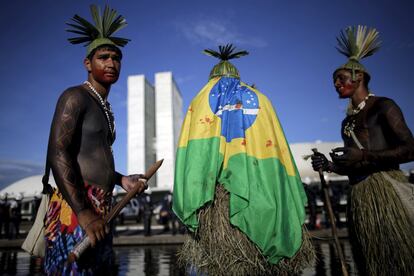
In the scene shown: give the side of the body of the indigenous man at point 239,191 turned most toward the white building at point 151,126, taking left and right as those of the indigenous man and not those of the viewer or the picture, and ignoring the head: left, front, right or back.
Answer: front

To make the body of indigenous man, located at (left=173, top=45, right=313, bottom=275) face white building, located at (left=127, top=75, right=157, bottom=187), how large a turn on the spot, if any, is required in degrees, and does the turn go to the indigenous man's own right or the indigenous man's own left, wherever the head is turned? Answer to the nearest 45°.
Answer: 0° — they already face it

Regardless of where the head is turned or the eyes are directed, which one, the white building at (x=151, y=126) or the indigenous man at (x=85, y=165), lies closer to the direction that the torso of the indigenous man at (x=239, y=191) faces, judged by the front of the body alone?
the white building

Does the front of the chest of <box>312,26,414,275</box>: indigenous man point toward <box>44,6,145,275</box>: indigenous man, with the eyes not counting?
yes

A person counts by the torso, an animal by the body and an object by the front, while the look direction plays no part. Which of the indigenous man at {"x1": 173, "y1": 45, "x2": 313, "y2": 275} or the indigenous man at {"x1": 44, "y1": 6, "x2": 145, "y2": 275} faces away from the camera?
the indigenous man at {"x1": 173, "y1": 45, "x2": 313, "y2": 275}

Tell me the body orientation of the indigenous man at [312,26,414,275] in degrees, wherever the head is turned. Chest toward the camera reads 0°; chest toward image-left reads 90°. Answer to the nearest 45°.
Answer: approximately 45°

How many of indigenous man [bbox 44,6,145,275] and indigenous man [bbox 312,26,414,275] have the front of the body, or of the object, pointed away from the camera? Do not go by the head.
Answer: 0

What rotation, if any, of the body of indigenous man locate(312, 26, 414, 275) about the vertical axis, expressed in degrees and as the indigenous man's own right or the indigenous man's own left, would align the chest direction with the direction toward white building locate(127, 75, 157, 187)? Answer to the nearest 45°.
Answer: approximately 90° to the indigenous man's own right

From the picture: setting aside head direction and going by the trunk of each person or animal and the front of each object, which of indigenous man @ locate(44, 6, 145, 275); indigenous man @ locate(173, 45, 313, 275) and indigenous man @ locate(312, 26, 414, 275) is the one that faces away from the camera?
indigenous man @ locate(173, 45, 313, 275)

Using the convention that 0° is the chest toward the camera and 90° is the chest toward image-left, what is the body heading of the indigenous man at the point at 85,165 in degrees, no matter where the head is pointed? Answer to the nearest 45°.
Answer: approximately 315°

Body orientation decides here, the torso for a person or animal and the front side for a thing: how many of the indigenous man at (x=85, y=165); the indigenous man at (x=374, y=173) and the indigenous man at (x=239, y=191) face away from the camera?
1

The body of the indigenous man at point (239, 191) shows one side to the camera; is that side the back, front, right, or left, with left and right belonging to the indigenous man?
back

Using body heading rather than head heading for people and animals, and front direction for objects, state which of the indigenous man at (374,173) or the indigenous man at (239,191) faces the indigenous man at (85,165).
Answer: the indigenous man at (374,173)

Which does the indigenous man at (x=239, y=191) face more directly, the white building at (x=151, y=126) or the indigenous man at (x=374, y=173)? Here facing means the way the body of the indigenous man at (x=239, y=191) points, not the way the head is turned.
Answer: the white building
